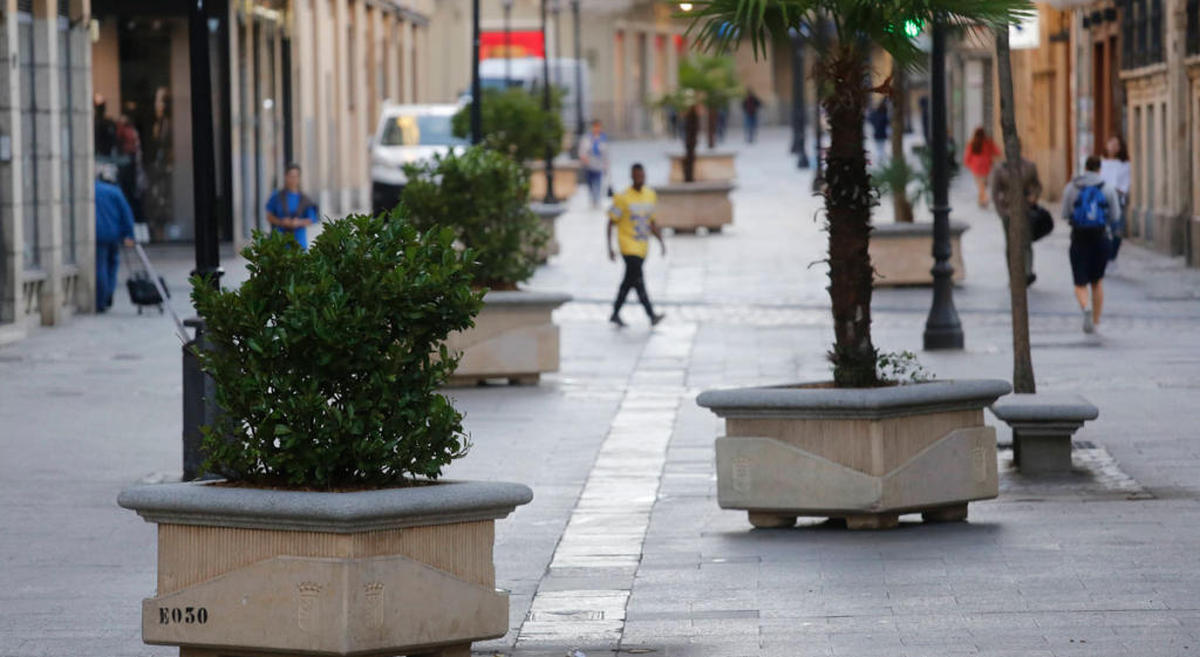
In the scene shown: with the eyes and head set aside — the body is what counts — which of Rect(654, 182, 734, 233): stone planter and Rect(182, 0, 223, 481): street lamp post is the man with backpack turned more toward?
the stone planter

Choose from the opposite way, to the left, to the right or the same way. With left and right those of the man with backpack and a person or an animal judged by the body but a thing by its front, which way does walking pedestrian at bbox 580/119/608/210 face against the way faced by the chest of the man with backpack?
the opposite way

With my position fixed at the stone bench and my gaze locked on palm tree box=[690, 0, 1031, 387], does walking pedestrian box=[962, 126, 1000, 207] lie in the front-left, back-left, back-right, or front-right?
back-right

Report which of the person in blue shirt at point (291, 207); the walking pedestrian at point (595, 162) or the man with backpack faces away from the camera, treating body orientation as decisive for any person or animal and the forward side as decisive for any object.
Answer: the man with backpack

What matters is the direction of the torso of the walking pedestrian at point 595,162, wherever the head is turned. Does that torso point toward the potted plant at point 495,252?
yes

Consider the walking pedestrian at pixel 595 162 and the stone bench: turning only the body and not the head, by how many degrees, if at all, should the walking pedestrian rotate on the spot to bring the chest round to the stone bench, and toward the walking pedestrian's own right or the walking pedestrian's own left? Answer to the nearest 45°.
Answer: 0° — they already face it

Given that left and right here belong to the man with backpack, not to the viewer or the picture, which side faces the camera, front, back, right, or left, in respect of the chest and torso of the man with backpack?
back
